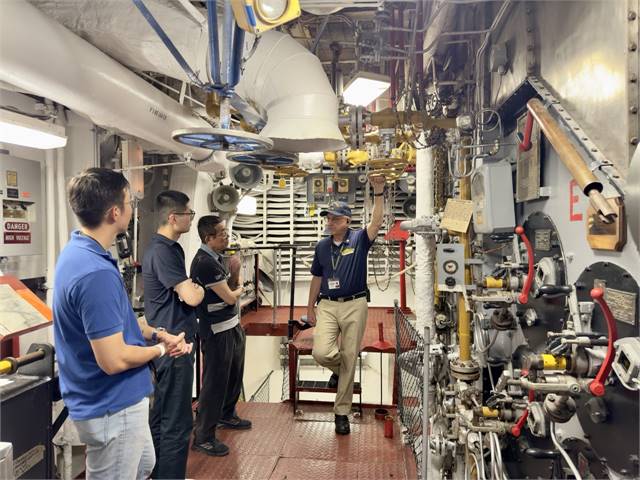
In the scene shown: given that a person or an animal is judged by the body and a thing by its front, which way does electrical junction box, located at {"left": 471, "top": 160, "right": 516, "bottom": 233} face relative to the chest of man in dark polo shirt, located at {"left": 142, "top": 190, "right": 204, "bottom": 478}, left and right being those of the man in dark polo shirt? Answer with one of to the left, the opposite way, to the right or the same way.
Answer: the opposite way

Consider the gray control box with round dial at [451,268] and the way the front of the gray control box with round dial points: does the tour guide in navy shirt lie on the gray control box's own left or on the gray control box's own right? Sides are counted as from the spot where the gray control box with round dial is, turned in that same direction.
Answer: on the gray control box's own right

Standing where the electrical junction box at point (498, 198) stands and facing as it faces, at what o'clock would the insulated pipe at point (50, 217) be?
The insulated pipe is roughly at 1 o'clock from the electrical junction box.

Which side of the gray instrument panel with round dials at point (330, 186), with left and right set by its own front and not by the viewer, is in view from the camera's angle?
front

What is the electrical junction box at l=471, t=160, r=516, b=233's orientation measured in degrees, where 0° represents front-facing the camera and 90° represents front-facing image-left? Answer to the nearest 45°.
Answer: approximately 45°

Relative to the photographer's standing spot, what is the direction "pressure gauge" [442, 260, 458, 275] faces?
facing the viewer

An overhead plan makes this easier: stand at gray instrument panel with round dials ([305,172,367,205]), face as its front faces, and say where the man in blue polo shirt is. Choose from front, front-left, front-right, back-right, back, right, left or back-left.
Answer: front

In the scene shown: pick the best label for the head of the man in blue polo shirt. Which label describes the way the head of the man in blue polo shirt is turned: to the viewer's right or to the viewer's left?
to the viewer's right

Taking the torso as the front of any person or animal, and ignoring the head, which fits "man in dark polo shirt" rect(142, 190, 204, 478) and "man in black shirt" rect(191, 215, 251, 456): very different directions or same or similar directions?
same or similar directions

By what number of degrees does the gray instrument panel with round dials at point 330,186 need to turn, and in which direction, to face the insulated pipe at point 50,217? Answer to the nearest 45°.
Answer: approximately 45° to its right

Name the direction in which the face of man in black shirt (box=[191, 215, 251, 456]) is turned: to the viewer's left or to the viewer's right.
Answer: to the viewer's right

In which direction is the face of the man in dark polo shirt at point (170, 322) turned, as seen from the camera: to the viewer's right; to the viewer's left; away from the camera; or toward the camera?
to the viewer's right

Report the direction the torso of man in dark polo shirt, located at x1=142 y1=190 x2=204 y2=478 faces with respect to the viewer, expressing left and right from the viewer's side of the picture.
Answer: facing to the right of the viewer

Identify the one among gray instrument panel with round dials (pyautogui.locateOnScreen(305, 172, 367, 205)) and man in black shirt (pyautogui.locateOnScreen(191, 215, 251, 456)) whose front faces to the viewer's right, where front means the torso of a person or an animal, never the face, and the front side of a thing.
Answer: the man in black shirt

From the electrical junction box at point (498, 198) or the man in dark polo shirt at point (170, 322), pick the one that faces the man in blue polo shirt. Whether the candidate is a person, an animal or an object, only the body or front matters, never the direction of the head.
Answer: the electrical junction box

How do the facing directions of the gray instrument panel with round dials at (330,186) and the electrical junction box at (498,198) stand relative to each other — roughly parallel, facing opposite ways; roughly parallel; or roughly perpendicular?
roughly perpendicular
